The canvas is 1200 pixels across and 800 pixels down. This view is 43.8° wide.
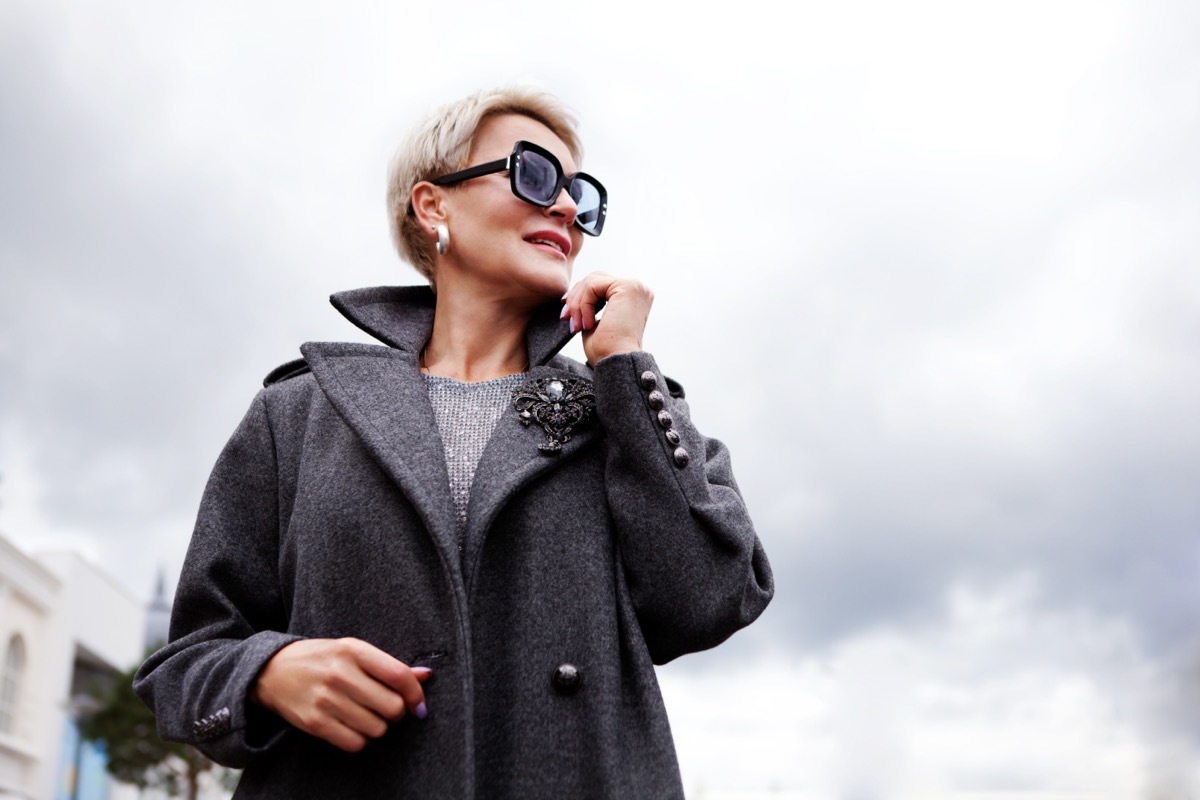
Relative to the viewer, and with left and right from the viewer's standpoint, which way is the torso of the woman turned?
facing the viewer

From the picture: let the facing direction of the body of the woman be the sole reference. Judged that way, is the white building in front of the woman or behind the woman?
behind
